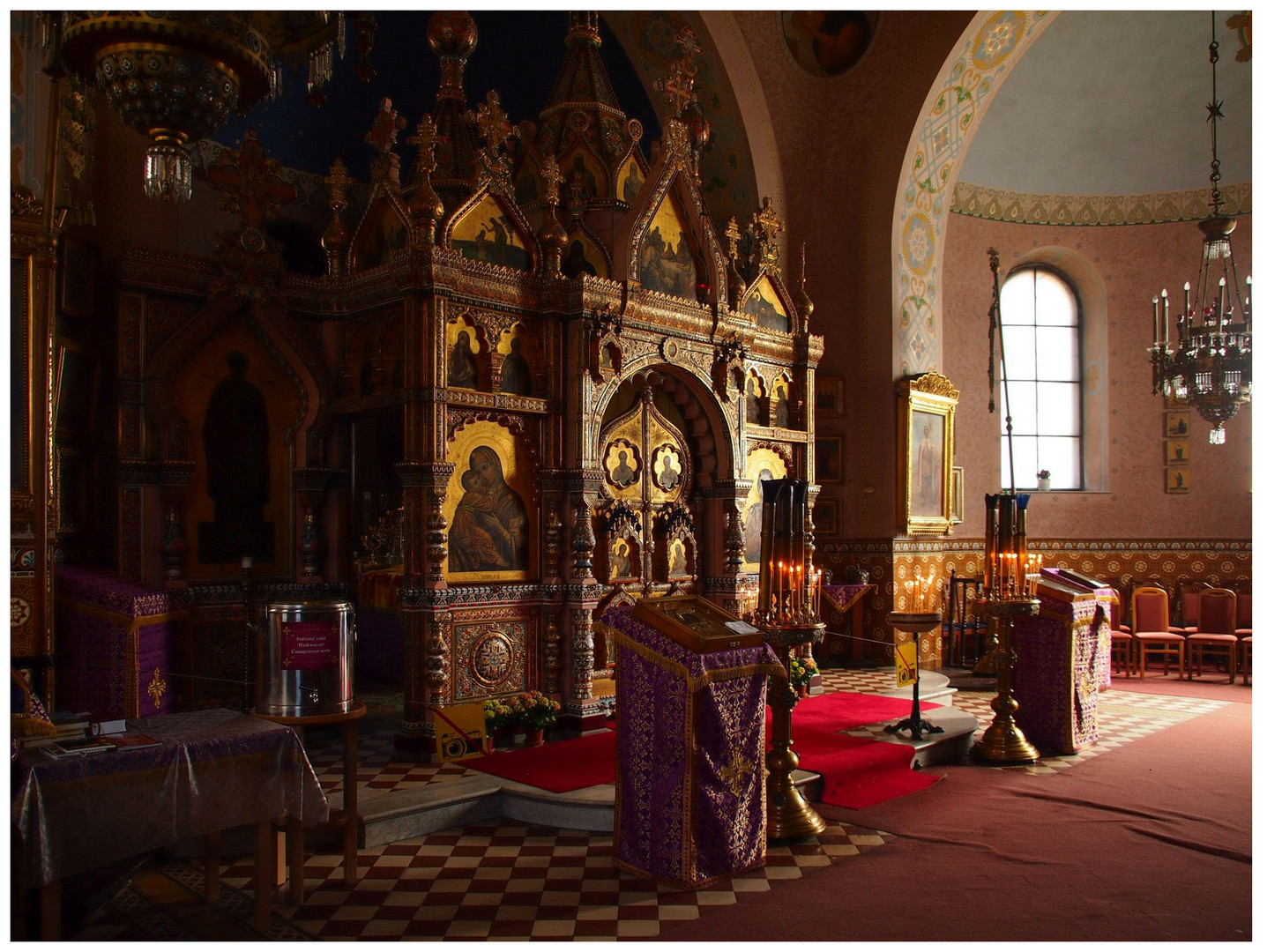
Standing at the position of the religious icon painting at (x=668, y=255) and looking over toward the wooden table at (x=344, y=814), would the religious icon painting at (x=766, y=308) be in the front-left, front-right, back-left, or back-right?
back-left

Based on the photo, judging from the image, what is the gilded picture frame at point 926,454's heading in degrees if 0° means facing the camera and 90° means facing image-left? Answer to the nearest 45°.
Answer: approximately 315°

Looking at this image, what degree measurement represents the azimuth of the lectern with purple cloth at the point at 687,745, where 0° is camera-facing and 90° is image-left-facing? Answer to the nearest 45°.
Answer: approximately 315°

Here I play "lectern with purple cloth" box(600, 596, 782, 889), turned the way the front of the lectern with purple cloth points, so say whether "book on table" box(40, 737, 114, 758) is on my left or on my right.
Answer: on my right

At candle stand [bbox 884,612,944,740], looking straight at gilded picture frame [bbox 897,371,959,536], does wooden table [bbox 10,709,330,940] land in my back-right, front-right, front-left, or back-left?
back-left
